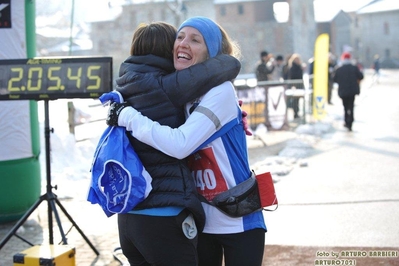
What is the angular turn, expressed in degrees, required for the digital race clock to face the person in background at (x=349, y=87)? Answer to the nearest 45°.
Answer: approximately 135° to its left

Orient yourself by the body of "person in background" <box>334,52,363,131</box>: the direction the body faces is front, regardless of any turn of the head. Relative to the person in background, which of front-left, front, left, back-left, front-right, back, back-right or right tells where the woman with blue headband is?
back

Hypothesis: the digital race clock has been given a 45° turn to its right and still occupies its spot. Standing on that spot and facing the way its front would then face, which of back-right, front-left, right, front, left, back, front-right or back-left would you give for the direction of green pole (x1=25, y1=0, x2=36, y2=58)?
back-right

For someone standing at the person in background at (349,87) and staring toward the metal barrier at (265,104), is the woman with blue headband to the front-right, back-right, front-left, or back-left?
front-left

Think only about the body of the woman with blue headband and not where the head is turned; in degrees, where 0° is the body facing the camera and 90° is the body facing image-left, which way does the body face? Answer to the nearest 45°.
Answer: approximately 45°

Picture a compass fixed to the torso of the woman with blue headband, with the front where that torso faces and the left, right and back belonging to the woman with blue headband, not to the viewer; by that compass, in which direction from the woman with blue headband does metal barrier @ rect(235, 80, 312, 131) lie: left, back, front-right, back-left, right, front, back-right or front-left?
back-right

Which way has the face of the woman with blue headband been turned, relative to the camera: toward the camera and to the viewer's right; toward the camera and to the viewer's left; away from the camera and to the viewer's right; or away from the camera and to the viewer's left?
toward the camera and to the viewer's left

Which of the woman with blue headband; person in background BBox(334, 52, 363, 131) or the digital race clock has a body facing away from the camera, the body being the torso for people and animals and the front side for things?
the person in background

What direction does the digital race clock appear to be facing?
toward the camera

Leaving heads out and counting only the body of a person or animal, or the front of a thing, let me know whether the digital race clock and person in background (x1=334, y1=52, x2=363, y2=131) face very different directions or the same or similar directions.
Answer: very different directions

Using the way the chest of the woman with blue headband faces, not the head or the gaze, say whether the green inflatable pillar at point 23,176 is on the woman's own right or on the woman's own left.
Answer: on the woman's own right

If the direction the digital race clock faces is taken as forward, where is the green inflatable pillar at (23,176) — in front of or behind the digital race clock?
behind

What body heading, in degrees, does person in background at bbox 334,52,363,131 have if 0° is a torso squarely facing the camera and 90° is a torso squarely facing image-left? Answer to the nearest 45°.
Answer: approximately 180°
